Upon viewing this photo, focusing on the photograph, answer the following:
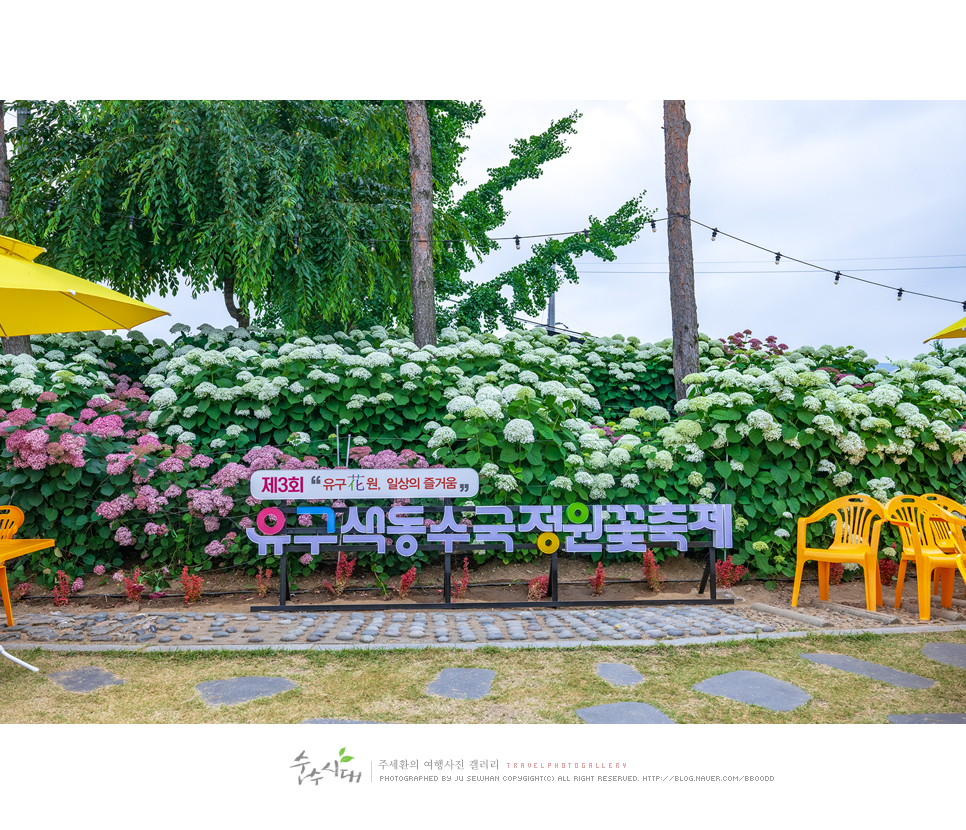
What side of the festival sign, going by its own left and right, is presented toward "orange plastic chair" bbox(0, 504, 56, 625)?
right

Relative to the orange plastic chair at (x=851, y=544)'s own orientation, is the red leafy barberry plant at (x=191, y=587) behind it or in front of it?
in front

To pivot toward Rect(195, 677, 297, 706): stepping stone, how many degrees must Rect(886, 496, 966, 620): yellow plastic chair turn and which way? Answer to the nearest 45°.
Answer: approximately 90° to its right

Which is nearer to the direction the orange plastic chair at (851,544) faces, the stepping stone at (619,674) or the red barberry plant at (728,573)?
the stepping stone

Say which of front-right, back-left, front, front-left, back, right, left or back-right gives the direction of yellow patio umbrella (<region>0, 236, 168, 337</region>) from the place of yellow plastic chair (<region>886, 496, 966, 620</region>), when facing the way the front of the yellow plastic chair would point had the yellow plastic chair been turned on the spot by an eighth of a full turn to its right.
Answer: front-right

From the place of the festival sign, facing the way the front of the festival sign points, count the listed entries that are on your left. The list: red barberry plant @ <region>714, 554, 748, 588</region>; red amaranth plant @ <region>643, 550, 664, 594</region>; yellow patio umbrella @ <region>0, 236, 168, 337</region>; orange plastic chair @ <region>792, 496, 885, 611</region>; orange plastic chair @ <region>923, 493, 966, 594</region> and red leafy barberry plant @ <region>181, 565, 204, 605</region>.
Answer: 4

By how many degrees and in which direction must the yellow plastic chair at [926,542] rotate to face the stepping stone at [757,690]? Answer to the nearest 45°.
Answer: approximately 45° to its right

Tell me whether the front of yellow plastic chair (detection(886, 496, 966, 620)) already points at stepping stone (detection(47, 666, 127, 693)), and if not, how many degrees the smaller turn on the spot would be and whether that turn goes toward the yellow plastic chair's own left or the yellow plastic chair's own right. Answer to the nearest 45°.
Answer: approximately 90° to the yellow plastic chair's own right
